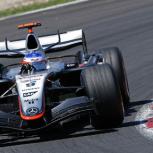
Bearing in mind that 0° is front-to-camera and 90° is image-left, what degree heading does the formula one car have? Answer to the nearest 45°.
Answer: approximately 0°
